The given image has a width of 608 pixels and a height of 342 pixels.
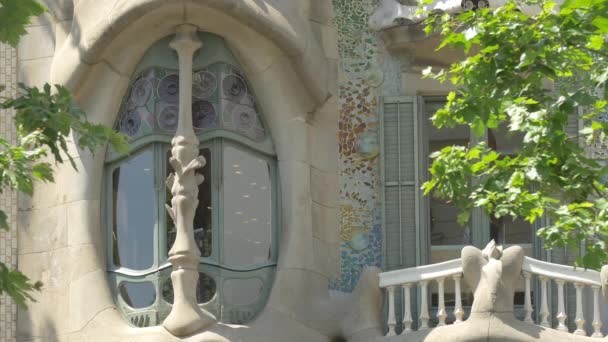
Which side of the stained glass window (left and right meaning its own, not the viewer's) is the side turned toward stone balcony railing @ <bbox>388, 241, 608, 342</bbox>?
left

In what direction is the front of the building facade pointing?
toward the camera

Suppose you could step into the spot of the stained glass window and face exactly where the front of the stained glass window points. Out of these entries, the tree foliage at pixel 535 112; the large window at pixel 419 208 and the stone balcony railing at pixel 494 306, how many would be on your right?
0

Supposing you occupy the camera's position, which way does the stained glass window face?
facing the viewer
